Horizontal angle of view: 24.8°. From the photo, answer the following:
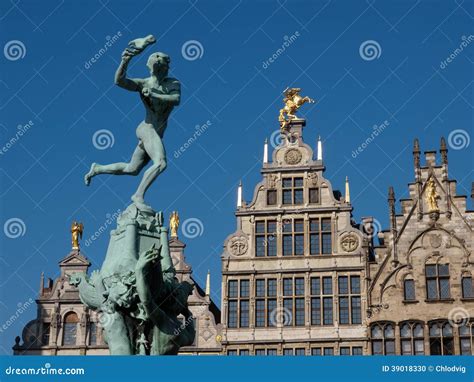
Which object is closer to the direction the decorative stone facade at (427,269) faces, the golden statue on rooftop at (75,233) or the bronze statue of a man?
the bronze statue of a man

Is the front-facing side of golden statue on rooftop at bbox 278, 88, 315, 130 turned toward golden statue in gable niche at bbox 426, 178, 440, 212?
yes

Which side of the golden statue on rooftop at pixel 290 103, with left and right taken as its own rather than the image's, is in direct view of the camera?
right

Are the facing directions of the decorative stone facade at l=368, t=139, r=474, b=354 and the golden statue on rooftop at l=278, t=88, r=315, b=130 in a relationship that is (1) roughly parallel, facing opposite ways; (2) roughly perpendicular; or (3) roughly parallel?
roughly perpendicular

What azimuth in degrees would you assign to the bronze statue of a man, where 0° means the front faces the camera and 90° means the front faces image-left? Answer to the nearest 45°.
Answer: approximately 315°

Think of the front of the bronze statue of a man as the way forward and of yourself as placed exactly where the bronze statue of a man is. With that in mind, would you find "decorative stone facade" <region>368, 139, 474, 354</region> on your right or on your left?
on your left

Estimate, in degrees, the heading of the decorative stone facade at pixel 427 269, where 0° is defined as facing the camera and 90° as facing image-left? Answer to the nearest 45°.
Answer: approximately 0°

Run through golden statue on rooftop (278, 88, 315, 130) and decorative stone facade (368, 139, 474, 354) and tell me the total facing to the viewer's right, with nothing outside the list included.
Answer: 1

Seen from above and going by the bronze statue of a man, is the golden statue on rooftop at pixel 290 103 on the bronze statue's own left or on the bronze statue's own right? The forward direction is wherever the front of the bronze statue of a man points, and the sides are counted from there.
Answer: on the bronze statue's own left

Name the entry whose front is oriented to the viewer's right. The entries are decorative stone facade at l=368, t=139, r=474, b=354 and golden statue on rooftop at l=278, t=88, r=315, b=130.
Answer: the golden statue on rooftop
